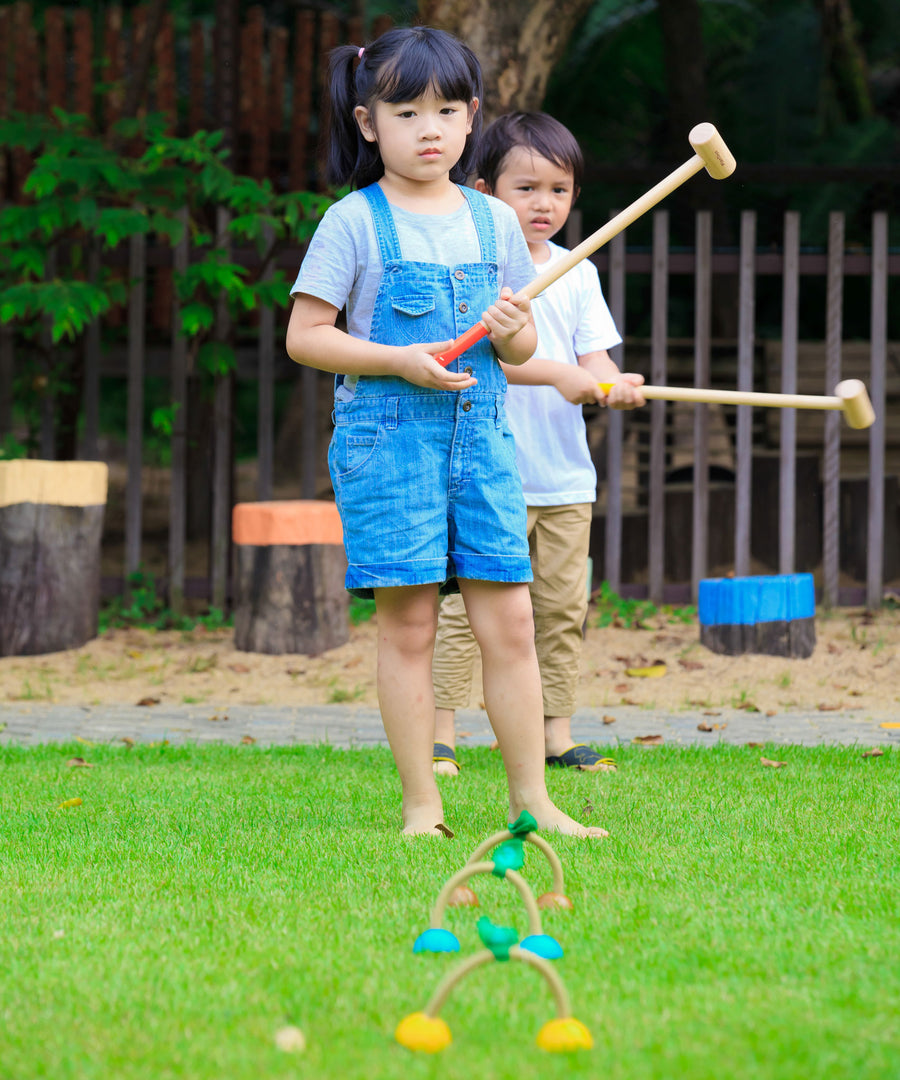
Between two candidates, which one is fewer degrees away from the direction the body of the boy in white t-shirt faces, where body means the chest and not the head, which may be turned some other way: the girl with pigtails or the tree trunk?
the girl with pigtails

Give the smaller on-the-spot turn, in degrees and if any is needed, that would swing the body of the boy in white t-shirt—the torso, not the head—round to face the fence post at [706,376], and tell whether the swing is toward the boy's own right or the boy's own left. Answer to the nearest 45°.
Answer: approximately 135° to the boy's own left

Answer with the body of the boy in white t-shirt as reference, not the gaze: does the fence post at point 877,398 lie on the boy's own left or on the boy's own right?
on the boy's own left

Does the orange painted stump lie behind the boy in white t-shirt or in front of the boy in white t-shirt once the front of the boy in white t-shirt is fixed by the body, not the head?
behind

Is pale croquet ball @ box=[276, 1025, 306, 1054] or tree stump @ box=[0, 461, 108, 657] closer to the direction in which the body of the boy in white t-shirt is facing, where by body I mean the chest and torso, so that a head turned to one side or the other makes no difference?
the pale croquet ball

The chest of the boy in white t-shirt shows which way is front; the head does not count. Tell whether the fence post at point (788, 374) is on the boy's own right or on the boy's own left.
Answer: on the boy's own left

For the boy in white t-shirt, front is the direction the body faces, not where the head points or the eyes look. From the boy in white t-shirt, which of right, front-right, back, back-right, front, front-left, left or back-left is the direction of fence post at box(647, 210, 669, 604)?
back-left

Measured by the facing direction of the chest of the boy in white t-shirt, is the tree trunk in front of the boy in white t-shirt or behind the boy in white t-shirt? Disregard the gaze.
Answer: behind

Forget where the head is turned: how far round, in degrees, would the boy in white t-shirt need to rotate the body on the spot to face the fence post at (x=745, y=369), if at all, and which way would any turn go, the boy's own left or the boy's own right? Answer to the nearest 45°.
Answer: approximately 135° to the boy's own left

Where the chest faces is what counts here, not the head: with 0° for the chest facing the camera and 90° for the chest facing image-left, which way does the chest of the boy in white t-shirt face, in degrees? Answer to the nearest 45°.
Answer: approximately 315°

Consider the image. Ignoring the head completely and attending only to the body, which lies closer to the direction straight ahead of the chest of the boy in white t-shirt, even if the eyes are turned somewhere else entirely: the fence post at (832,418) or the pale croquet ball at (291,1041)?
the pale croquet ball
